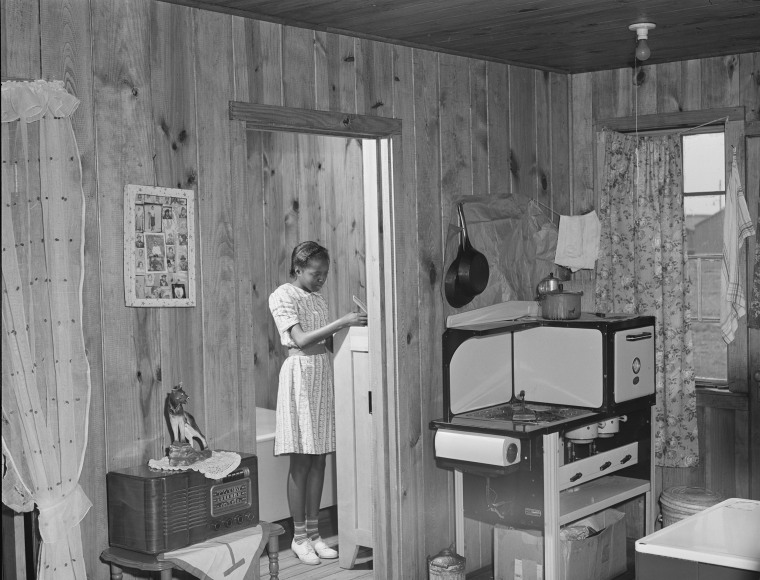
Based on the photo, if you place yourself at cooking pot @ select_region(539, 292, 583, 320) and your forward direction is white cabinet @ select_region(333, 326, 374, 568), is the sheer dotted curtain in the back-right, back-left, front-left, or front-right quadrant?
front-left

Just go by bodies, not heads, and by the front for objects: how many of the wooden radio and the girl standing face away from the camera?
0

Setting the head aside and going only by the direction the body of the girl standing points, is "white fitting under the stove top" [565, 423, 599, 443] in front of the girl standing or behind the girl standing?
in front

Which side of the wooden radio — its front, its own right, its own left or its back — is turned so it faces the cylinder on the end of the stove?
left

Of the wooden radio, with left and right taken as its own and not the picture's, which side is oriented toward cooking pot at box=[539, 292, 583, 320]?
left

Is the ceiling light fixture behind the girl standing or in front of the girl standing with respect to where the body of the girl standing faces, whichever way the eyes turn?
in front

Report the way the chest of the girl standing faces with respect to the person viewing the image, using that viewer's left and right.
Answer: facing the viewer and to the right of the viewer

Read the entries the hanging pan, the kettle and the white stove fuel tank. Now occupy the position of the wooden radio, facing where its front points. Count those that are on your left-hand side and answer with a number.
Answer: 3

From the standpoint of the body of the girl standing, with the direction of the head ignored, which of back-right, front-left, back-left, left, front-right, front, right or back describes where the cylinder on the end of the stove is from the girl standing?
front

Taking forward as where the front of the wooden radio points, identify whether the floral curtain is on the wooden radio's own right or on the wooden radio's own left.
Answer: on the wooden radio's own left

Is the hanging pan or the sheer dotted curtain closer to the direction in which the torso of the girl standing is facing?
the hanging pan
